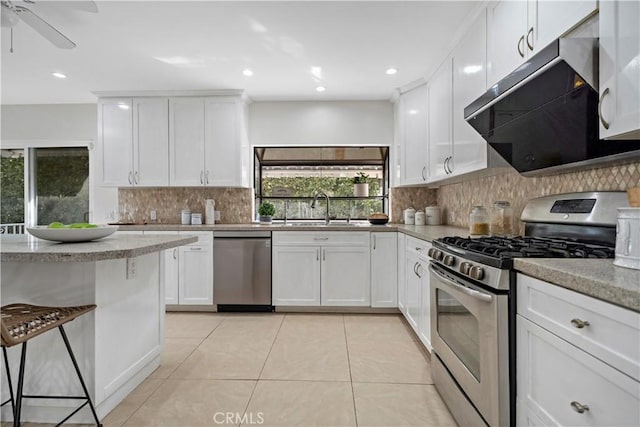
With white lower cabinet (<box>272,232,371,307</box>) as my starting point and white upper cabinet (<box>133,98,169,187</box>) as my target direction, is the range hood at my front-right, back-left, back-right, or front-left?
back-left

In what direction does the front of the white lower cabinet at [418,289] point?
to the viewer's left

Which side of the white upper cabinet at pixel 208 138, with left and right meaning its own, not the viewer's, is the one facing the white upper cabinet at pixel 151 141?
right

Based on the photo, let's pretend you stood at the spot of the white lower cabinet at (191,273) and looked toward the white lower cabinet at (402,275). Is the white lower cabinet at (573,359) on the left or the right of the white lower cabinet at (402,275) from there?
right

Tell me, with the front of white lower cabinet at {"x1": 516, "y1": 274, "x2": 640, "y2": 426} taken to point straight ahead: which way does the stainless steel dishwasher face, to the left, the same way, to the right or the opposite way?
to the left

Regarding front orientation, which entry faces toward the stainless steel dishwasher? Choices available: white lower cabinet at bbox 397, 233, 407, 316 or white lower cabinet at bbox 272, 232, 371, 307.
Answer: white lower cabinet at bbox 397, 233, 407, 316

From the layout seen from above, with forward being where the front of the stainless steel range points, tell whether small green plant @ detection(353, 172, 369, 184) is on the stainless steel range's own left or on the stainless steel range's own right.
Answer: on the stainless steel range's own right
